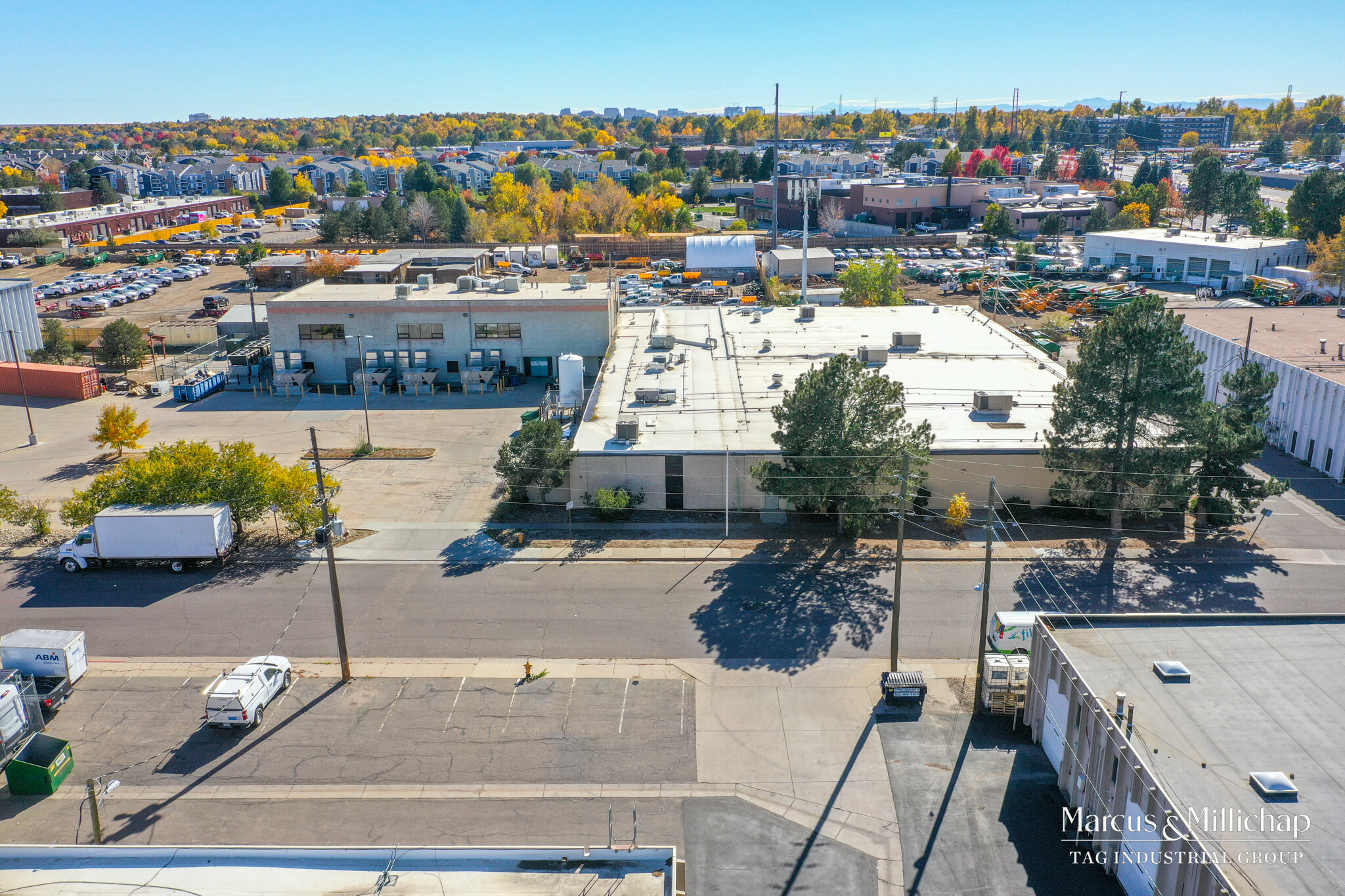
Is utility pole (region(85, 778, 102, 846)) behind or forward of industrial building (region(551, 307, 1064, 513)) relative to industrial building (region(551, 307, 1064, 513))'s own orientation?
forward

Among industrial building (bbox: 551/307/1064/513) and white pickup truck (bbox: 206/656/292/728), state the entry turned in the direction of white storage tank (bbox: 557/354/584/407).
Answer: the white pickup truck

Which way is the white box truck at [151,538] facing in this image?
to the viewer's left

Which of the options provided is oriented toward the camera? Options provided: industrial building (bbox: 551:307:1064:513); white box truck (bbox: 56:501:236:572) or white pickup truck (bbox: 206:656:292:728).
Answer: the industrial building

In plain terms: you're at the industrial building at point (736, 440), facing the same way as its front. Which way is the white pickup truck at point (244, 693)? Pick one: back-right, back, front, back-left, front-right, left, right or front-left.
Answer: front-right

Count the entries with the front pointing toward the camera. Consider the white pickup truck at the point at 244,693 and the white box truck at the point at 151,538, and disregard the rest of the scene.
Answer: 0

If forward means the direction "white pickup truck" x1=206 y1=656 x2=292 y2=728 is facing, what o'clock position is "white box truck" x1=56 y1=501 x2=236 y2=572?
The white box truck is roughly at 10 o'clock from the white pickup truck.

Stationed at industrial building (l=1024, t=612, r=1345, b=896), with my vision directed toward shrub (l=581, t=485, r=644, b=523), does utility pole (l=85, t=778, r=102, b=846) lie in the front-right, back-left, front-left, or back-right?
front-left

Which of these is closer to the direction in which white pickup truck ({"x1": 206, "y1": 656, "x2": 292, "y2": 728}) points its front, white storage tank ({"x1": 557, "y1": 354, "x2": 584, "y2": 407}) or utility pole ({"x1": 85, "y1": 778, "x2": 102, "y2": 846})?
the white storage tank

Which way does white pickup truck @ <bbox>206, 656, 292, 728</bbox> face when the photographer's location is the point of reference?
facing away from the viewer and to the right of the viewer

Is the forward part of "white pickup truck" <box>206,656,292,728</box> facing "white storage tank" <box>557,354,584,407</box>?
yes

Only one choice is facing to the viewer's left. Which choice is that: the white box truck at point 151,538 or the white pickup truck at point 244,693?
the white box truck

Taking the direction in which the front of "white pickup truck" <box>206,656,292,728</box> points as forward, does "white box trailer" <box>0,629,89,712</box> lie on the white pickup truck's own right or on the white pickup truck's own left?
on the white pickup truck's own left

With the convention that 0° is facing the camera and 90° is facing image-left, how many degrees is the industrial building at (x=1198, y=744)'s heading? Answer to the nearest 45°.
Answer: approximately 45°

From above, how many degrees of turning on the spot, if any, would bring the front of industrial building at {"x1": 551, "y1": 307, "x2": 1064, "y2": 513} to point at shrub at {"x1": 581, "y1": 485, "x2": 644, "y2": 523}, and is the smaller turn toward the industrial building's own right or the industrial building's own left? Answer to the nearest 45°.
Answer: approximately 90° to the industrial building's own right

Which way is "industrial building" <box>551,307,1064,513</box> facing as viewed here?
toward the camera

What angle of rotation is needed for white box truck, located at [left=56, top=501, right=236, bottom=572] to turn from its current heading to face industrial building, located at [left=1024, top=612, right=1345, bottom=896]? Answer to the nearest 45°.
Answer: approximately 135° to its left
